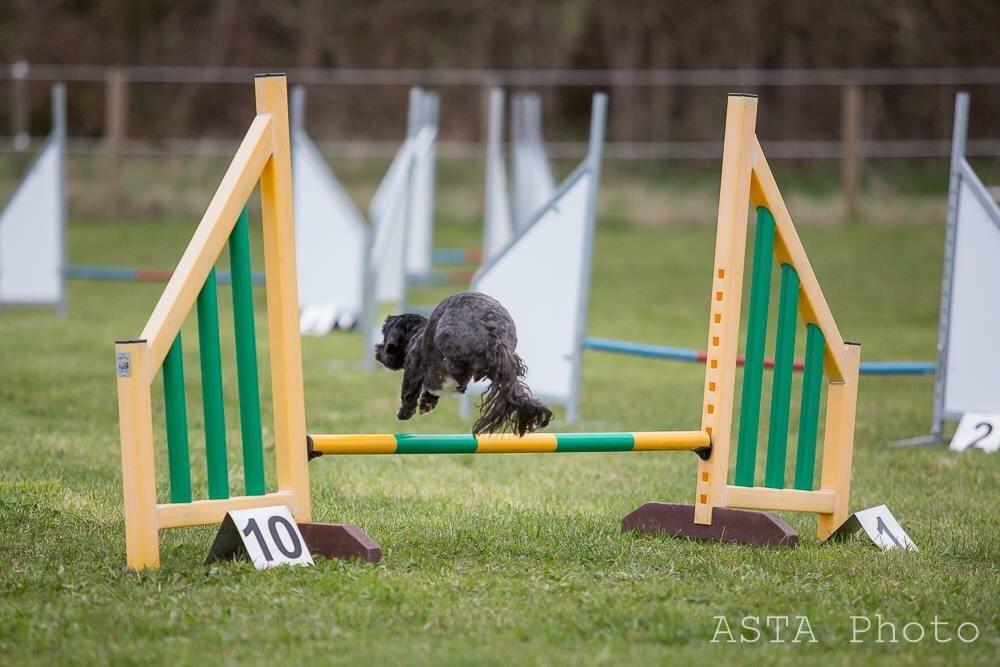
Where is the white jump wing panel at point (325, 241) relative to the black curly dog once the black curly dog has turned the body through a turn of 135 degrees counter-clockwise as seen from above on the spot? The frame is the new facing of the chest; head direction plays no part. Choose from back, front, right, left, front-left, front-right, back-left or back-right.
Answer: back

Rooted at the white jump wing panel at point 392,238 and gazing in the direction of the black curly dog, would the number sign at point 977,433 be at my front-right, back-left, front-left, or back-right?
front-left

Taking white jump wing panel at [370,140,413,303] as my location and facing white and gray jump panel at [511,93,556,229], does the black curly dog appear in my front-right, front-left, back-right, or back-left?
back-right

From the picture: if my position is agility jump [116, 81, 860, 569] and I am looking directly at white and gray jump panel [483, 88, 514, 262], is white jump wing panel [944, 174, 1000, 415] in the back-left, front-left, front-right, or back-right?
front-right

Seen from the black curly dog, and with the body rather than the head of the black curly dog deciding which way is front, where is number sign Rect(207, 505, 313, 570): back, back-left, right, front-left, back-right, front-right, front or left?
front-left
